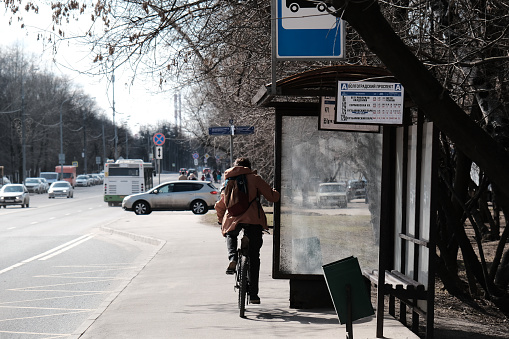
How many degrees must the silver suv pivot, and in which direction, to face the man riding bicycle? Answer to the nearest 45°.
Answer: approximately 90° to its left

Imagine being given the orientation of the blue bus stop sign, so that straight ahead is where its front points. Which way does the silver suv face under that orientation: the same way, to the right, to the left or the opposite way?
to the right

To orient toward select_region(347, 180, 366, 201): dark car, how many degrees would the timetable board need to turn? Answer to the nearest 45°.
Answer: approximately 180°

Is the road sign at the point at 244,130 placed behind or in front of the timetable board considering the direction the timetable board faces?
behind

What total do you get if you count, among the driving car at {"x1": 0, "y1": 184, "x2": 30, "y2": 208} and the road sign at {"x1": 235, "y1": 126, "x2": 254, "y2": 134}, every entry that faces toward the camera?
2

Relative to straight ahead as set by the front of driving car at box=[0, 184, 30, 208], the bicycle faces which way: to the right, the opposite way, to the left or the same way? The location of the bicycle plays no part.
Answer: the opposite way
